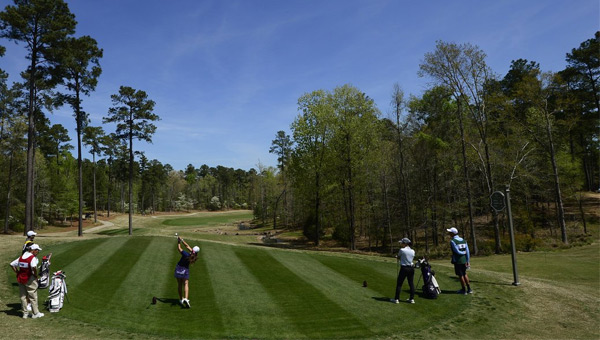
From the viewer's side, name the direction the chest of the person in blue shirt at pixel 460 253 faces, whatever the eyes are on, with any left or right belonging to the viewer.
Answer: facing away from the viewer and to the left of the viewer

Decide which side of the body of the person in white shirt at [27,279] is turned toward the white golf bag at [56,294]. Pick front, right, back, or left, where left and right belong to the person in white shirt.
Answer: front

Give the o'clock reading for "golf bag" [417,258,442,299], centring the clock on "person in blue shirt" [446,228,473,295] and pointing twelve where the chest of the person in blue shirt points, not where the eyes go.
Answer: The golf bag is roughly at 10 o'clock from the person in blue shirt.

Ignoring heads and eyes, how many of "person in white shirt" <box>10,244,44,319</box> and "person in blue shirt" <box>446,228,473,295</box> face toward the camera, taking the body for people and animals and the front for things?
0

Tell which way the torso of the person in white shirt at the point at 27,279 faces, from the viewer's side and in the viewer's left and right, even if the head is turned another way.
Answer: facing away from the viewer and to the right of the viewer

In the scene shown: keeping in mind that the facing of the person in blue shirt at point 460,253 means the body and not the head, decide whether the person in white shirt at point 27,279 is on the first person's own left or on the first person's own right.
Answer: on the first person's own left

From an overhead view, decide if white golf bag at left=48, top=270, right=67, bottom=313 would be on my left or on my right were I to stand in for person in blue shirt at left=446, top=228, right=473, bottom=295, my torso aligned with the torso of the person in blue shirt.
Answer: on my left
